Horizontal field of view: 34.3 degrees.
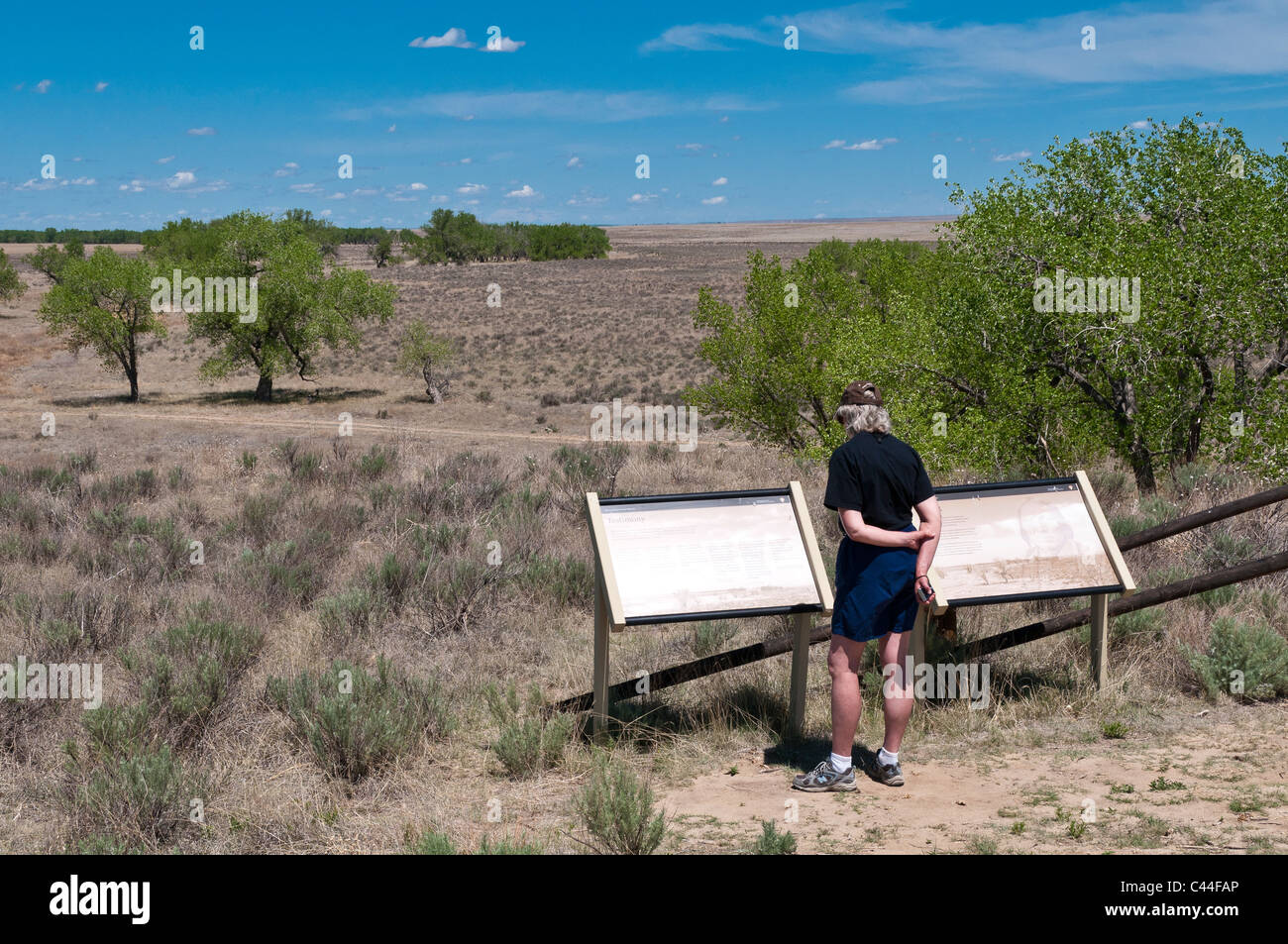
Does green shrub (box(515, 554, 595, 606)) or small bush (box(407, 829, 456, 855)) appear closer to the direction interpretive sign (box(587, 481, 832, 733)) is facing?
the small bush

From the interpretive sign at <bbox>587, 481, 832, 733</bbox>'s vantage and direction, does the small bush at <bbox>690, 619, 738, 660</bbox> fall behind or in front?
behind

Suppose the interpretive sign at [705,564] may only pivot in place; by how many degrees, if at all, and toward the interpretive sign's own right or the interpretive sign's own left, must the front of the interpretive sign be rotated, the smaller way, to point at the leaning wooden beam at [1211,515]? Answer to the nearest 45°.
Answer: approximately 90° to the interpretive sign's own left

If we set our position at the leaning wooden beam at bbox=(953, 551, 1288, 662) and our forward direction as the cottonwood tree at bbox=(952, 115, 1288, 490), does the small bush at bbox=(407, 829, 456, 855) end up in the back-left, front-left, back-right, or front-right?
back-left

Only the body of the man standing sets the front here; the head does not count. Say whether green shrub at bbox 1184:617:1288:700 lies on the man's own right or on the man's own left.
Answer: on the man's own right

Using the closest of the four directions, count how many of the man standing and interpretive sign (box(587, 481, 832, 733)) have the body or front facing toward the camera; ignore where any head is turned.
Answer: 1

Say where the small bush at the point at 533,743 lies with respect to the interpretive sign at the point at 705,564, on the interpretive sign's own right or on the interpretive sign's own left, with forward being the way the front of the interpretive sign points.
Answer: on the interpretive sign's own right

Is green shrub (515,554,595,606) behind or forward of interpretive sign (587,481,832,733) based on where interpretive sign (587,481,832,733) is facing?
behind

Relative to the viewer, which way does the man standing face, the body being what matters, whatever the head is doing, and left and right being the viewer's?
facing away from the viewer and to the left of the viewer

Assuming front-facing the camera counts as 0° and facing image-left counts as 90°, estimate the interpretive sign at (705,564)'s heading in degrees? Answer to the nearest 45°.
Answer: approximately 0°
